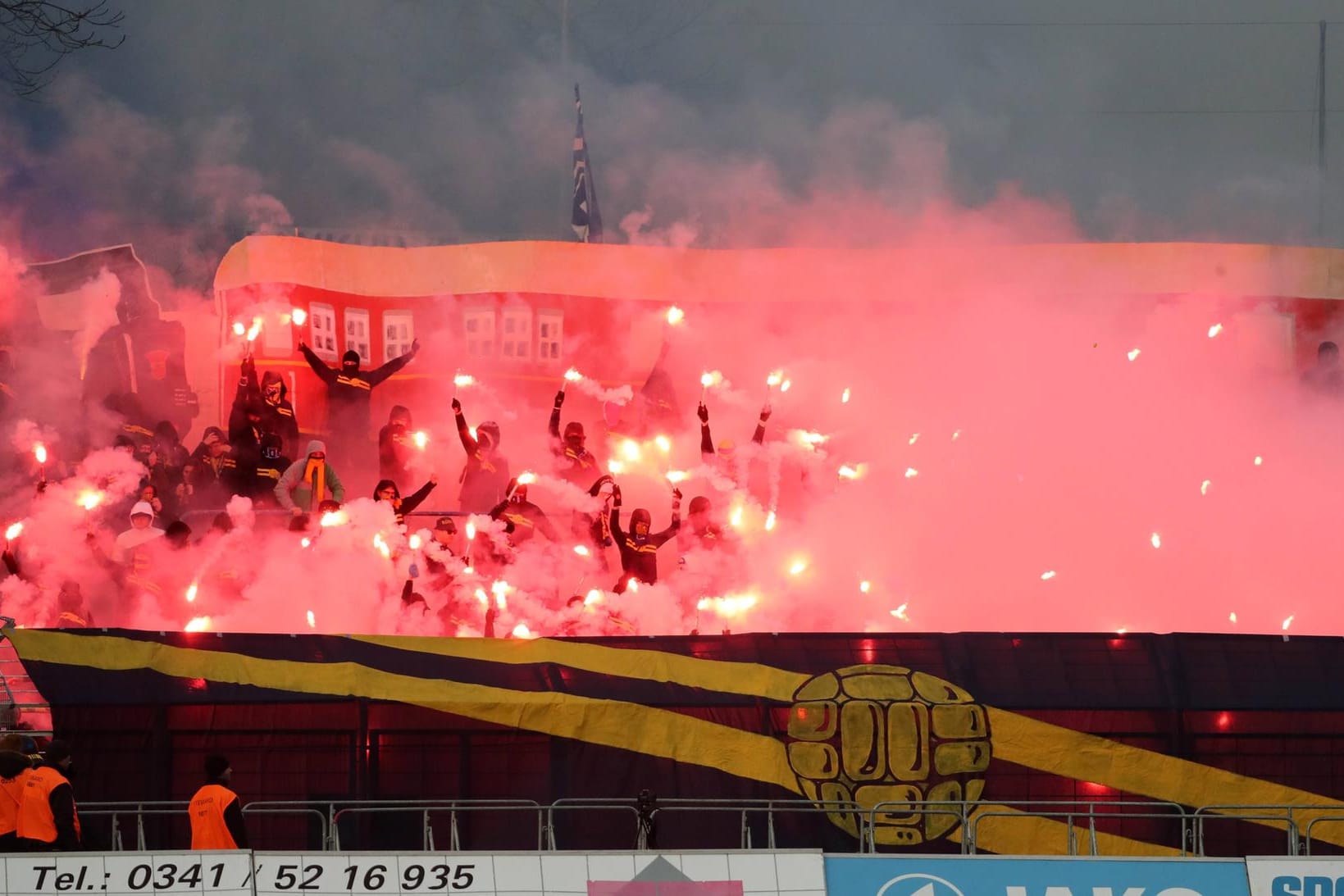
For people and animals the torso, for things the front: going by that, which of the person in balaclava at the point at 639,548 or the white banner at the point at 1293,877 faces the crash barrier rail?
the person in balaclava

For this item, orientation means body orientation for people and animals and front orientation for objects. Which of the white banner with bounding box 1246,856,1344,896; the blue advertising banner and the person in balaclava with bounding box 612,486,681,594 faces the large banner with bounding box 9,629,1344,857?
the person in balaclava

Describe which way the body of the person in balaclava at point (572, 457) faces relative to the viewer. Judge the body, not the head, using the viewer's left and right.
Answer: facing the viewer

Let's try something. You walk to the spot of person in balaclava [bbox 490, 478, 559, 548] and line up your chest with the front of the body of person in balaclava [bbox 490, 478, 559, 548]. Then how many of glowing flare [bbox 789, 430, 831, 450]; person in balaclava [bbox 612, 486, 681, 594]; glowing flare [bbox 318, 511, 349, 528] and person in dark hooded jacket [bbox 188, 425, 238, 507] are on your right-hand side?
2

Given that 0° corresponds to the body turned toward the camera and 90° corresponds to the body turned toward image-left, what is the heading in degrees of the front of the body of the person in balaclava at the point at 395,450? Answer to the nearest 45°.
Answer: approximately 0°

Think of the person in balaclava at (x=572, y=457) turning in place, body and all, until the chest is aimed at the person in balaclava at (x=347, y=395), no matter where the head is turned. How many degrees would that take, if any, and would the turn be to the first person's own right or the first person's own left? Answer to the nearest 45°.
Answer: approximately 90° to the first person's own right

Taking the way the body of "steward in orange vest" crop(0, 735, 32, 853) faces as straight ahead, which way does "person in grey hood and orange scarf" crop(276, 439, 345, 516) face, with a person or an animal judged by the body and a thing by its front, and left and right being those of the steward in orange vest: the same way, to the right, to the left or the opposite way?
the opposite way

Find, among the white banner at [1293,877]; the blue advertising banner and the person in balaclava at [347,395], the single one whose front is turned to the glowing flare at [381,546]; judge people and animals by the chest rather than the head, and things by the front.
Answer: the person in balaclava

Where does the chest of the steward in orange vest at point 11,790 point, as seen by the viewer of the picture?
away from the camera

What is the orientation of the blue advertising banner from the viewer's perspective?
toward the camera

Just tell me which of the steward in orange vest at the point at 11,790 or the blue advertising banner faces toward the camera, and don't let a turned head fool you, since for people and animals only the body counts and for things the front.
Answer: the blue advertising banner

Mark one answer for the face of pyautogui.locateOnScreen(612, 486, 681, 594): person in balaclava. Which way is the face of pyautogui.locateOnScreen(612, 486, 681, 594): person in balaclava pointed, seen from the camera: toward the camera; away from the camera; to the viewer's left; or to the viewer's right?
toward the camera

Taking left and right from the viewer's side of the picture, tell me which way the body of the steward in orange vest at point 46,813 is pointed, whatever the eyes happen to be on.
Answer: facing away from the viewer and to the right of the viewer
